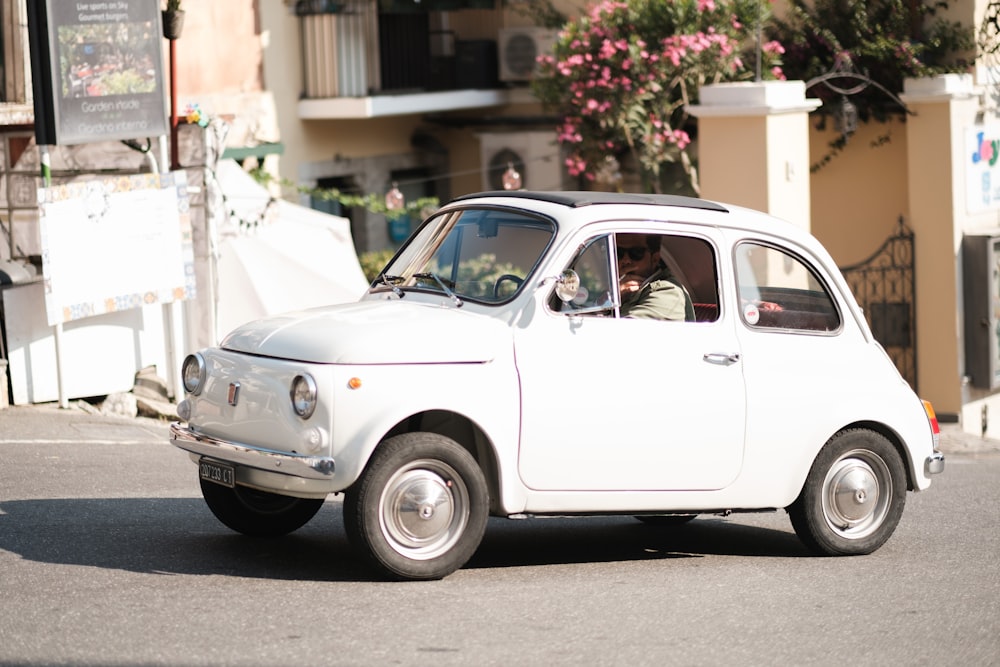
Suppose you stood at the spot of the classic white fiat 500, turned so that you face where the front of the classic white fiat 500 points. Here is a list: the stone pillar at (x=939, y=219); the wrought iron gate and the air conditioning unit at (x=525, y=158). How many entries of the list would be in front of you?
0

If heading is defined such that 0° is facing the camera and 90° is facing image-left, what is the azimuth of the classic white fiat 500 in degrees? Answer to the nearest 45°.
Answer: approximately 45°

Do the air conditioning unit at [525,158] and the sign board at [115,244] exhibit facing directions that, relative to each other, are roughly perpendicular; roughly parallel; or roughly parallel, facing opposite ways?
roughly parallel

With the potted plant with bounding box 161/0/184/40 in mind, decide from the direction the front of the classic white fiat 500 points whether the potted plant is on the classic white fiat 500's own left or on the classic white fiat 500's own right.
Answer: on the classic white fiat 500's own right

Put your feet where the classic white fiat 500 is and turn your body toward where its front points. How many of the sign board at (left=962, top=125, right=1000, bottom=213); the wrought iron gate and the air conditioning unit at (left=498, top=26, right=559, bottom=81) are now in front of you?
0

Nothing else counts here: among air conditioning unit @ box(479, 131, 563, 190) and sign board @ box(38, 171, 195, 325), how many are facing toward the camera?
2

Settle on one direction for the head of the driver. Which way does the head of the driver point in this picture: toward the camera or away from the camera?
toward the camera

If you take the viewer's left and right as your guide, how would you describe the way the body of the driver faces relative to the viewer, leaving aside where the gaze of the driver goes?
facing the viewer and to the left of the viewer

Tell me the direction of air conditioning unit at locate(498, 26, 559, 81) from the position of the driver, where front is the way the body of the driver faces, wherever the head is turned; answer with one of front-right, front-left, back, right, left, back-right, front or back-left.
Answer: back-right

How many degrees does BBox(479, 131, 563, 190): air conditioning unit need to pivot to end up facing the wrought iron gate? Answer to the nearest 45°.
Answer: approximately 45° to its left

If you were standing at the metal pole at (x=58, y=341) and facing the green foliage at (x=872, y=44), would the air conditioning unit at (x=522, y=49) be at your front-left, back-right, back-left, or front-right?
front-left

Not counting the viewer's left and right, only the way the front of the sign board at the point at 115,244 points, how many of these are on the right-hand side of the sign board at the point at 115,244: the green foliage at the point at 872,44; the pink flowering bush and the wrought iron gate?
0

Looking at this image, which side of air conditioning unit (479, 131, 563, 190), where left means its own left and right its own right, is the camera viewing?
front

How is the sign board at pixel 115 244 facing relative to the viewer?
toward the camera
